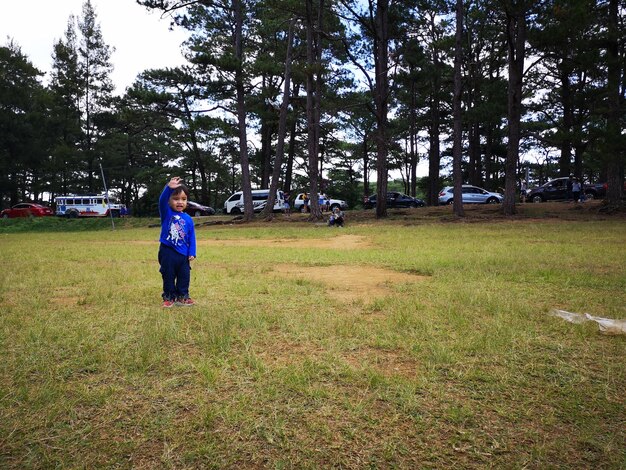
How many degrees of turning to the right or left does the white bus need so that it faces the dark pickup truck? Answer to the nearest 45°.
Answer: approximately 45° to its right

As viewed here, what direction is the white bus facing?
to the viewer's right

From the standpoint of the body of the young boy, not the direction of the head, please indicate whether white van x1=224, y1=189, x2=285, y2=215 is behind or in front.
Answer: behind

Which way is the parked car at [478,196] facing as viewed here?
to the viewer's right

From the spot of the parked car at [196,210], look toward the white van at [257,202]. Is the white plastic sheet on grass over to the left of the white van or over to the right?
right

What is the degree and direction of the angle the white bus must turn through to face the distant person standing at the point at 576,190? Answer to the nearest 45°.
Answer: approximately 45° to its right

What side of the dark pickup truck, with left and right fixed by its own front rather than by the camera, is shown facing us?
left

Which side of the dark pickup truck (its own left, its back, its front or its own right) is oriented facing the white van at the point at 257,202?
front

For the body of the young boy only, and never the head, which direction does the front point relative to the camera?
toward the camera

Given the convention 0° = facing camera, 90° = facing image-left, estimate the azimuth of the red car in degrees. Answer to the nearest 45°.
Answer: approximately 90°

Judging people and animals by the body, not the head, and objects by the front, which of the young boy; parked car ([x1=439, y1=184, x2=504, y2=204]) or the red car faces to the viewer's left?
the red car

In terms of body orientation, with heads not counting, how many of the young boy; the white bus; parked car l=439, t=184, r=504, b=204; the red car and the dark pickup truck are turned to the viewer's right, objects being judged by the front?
2

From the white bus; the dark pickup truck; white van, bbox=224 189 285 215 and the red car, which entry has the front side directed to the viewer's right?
the white bus
